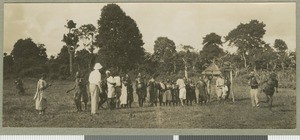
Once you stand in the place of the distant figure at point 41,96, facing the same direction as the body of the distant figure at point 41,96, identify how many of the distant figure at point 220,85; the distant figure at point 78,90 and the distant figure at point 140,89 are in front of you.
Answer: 3

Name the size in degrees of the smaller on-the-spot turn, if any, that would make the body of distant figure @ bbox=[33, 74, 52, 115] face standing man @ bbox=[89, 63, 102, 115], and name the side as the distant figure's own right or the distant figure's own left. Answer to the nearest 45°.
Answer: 0° — they already face them

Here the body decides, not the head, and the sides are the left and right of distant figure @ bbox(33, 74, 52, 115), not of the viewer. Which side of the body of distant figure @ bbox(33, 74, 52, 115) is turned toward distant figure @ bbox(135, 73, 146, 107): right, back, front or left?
front

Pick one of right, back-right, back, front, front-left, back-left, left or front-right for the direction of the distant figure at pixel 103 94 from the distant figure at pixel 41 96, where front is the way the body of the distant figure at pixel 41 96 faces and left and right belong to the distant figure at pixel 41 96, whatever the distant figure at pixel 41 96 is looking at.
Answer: front

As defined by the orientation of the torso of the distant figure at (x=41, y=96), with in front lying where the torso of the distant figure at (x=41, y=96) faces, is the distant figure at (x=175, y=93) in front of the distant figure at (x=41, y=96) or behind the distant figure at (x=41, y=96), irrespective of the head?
in front

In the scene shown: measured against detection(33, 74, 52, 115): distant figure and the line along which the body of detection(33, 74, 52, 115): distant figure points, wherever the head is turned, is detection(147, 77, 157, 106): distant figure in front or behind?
in front

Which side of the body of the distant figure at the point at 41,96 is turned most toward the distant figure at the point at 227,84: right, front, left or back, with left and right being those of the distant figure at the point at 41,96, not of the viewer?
front

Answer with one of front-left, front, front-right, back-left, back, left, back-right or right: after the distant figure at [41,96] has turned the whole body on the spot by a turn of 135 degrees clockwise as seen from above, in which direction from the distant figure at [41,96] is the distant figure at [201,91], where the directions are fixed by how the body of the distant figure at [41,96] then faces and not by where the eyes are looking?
back-left

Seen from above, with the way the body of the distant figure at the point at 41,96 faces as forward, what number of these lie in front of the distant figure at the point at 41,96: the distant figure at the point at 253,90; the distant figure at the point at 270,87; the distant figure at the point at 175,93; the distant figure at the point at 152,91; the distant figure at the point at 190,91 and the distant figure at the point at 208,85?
6

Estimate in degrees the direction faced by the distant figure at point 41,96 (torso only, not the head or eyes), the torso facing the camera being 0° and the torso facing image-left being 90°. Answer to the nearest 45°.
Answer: approximately 270°
